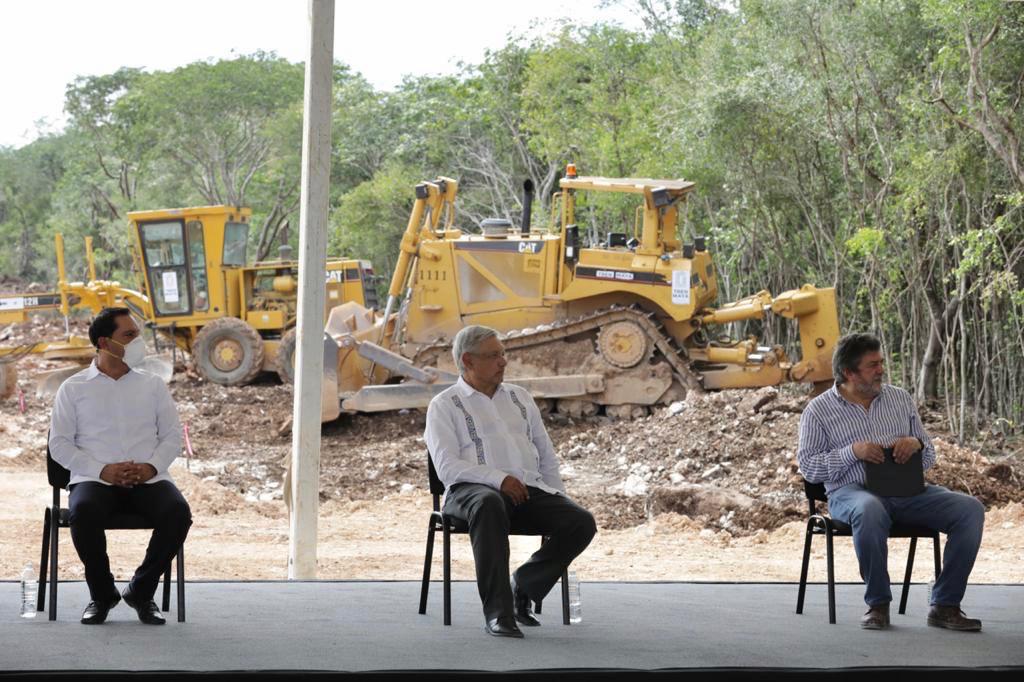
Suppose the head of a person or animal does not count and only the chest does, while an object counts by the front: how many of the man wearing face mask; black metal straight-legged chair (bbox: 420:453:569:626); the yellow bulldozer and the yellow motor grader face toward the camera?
2

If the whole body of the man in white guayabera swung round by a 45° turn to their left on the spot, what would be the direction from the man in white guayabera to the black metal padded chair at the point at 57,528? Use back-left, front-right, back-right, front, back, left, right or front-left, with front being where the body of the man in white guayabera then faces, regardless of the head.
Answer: back

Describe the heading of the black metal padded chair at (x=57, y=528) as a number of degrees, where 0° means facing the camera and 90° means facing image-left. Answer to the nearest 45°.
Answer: approximately 0°

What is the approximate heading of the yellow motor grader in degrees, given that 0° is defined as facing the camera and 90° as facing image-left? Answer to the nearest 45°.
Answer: approximately 90°

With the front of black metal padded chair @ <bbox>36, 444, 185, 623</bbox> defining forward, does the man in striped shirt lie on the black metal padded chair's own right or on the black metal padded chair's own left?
on the black metal padded chair's own left
